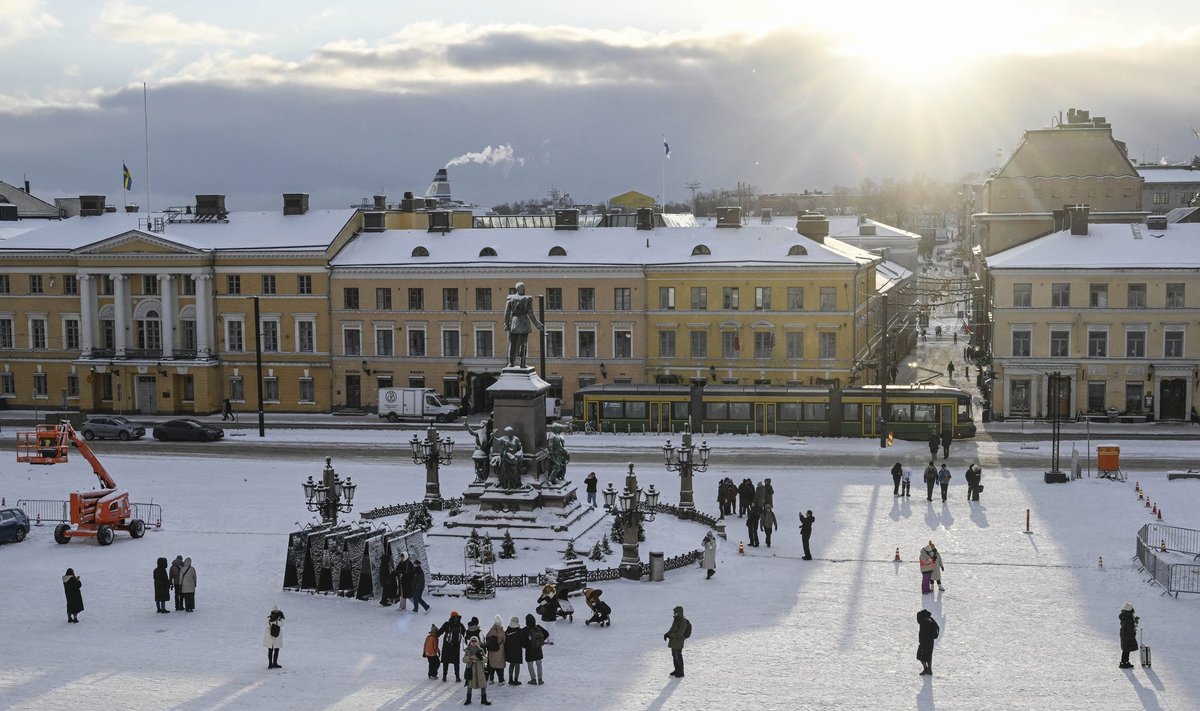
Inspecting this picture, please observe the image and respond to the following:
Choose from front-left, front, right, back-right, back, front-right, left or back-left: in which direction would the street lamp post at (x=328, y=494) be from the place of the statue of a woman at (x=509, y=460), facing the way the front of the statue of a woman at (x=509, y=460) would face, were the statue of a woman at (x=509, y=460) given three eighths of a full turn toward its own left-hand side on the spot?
back-left

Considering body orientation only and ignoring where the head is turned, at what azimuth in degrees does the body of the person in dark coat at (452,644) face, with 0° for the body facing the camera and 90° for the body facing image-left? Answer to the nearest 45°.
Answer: approximately 180°

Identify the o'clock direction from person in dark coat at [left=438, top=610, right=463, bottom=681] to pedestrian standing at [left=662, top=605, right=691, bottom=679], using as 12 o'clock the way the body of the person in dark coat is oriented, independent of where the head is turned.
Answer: The pedestrian standing is roughly at 3 o'clock from the person in dark coat.

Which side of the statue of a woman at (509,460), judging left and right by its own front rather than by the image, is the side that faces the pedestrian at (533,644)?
front

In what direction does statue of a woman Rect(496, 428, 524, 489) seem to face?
toward the camera

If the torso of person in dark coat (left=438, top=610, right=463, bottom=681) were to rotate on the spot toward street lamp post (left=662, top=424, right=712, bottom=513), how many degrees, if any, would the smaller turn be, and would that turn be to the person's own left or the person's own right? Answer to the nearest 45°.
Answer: approximately 45° to the person's own right

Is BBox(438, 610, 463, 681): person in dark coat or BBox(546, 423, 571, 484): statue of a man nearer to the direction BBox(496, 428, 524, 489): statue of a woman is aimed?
the person in dark coat

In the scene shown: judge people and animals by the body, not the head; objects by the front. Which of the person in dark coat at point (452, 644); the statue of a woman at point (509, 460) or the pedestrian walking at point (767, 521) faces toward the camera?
the statue of a woman

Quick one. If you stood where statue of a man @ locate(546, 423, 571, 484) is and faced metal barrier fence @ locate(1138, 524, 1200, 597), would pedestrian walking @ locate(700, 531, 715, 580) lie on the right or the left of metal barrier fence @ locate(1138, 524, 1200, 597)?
right
